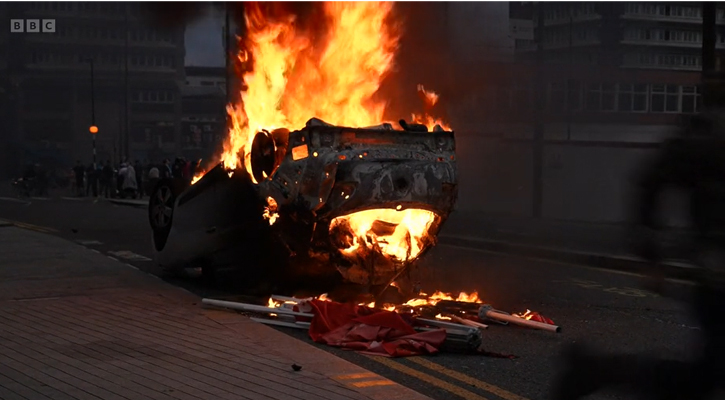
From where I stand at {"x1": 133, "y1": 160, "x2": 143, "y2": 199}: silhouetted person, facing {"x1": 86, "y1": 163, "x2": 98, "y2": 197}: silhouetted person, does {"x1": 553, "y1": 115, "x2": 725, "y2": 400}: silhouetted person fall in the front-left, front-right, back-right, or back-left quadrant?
back-left
